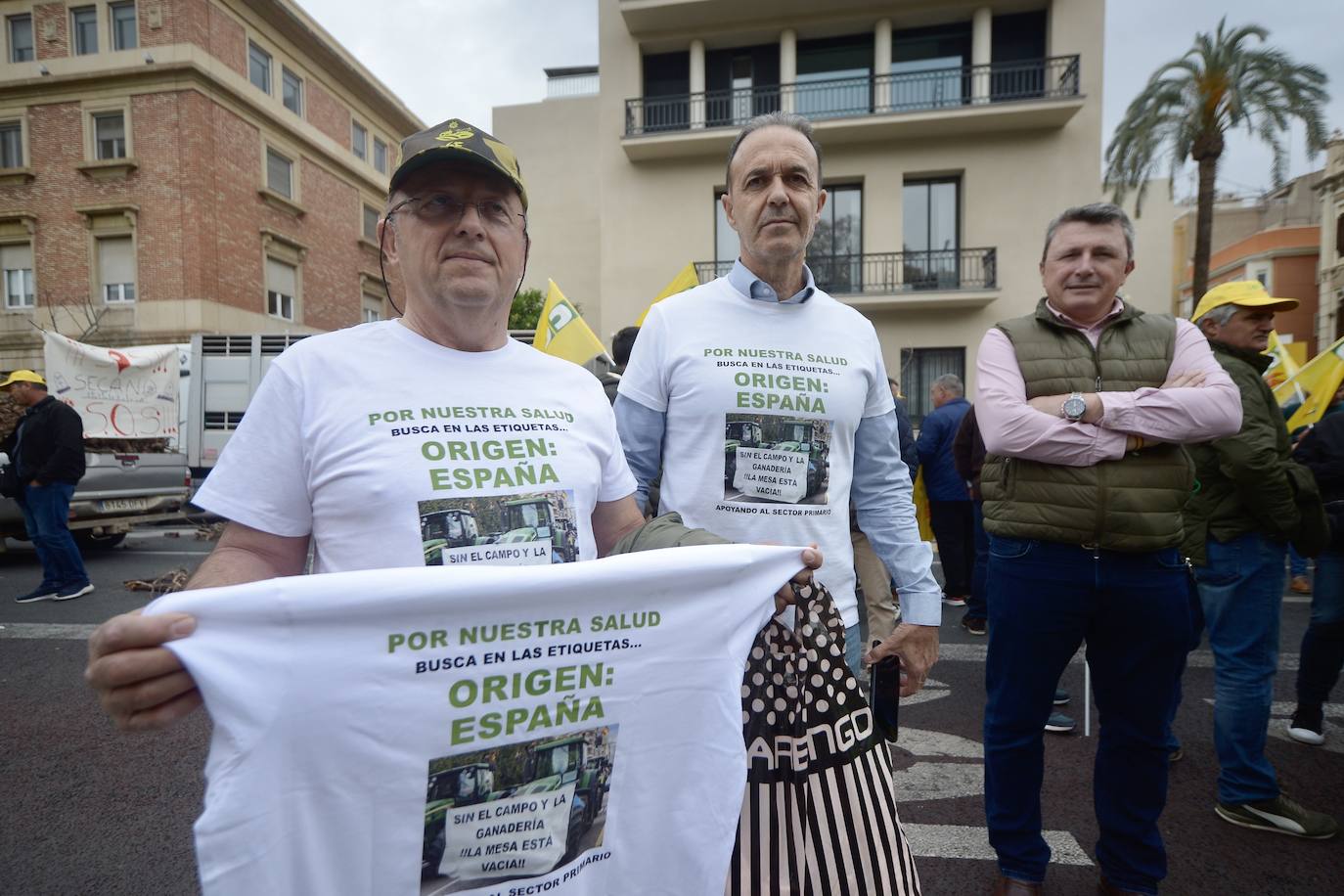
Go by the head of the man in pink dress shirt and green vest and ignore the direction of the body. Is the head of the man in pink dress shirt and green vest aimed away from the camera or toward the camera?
toward the camera

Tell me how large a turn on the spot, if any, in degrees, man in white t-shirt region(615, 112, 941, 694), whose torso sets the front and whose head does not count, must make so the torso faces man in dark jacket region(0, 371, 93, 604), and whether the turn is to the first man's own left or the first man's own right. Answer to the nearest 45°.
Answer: approximately 135° to the first man's own right

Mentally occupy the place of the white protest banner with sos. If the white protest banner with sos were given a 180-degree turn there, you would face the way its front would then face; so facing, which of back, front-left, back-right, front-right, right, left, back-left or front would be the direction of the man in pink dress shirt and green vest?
back

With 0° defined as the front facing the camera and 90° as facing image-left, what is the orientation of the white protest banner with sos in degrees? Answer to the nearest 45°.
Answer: approximately 0°

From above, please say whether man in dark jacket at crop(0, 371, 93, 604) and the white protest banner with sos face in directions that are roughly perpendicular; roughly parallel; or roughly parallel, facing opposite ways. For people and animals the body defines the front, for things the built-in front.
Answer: roughly perpendicular

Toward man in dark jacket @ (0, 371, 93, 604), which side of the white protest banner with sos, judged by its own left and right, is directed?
front

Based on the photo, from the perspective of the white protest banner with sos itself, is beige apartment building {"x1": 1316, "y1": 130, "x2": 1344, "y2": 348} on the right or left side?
on its left

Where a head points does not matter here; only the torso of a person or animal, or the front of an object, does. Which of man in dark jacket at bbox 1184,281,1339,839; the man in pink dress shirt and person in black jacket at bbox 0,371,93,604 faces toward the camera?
the man in pink dress shirt and green vest

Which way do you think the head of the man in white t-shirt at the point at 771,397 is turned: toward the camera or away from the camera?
toward the camera

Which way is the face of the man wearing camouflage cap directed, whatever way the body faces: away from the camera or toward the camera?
toward the camera

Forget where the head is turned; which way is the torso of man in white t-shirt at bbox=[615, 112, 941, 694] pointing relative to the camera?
toward the camera

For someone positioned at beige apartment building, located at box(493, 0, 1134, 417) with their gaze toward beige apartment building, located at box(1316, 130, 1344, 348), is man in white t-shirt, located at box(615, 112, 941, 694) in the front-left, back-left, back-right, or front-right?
back-right

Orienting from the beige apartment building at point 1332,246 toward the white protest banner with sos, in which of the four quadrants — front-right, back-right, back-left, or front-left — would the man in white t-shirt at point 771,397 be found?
front-left
